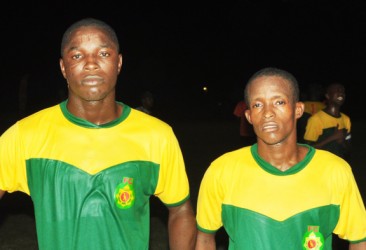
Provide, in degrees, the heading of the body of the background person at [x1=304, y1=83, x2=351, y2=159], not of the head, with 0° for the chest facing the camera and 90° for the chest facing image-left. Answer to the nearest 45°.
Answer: approximately 315°

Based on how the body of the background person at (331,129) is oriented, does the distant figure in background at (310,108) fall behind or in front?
behind
